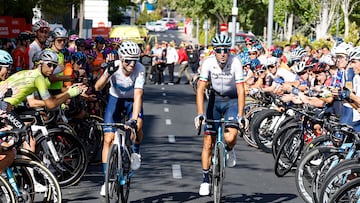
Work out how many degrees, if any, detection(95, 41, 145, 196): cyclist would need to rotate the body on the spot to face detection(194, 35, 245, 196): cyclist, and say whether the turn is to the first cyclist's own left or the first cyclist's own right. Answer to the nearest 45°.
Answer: approximately 90° to the first cyclist's own left

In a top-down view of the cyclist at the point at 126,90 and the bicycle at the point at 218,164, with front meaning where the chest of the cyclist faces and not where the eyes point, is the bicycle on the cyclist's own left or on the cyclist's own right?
on the cyclist's own left

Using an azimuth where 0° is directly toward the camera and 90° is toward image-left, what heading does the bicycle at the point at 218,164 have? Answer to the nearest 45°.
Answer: approximately 0°

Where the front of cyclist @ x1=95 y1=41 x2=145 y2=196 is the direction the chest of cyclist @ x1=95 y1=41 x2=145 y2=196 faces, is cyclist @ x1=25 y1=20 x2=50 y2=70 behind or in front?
behind

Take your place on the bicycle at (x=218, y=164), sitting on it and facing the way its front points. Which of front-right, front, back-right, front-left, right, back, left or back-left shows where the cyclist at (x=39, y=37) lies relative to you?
back-right
